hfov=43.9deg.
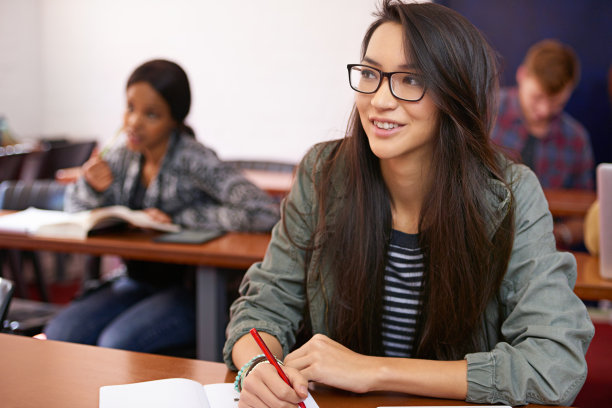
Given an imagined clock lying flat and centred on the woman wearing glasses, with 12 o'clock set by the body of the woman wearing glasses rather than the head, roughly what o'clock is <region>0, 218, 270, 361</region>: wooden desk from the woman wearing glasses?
The wooden desk is roughly at 3 o'clock from the woman wearing glasses.

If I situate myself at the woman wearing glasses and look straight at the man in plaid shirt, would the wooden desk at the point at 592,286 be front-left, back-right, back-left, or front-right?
front-right

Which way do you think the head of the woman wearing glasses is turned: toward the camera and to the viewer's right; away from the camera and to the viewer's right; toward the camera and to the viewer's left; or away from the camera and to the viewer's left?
toward the camera and to the viewer's left

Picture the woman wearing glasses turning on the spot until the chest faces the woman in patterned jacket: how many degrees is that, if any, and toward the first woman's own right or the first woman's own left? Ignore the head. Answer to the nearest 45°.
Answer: approximately 90° to the first woman's own right

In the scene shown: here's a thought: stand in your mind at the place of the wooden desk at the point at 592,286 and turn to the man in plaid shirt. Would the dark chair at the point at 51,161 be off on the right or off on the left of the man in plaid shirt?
left

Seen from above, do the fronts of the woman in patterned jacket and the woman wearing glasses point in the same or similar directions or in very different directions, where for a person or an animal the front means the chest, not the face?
same or similar directions

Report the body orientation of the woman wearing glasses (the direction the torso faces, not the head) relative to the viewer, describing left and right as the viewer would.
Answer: facing the viewer and to the left of the viewer

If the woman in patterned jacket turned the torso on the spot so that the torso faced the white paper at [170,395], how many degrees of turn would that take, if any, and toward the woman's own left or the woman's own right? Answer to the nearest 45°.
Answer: approximately 45° to the woman's own left

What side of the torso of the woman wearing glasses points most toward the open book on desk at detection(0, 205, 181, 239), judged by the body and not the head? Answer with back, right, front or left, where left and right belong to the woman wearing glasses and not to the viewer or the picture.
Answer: right

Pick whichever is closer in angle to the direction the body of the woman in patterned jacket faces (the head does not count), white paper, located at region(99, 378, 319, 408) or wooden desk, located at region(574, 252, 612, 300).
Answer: the white paper

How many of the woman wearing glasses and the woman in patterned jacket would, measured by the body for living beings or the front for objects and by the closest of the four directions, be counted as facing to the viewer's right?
0

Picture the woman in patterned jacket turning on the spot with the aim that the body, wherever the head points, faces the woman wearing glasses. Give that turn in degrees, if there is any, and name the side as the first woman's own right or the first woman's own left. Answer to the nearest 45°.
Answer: approximately 45° to the first woman's own left

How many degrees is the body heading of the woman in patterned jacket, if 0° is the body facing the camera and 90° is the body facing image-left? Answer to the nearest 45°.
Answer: approximately 45°

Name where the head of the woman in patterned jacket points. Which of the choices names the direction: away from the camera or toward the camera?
toward the camera
